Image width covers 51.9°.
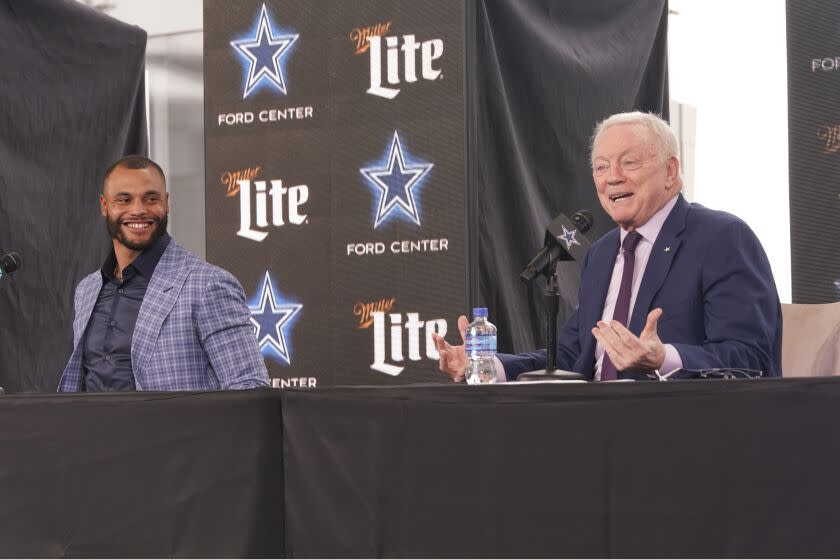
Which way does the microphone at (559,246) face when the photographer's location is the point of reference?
facing to the right of the viewer

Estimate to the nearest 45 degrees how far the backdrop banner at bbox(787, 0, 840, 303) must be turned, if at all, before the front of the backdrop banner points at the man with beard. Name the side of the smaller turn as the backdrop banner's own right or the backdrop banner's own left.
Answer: approximately 45° to the backdrop banner's own right

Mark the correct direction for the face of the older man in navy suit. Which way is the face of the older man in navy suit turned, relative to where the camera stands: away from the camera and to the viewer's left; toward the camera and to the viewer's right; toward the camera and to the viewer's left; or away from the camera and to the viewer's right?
toward the camera and to the viewer's left

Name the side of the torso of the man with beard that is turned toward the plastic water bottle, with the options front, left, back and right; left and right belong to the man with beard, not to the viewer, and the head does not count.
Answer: left

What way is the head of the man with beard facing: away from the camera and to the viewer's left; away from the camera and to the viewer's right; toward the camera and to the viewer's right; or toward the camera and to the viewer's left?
toward the camera and to the viewer's right

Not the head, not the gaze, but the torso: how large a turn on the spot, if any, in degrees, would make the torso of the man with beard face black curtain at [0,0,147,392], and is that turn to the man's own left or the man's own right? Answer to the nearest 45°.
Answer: approximately 135° to the man's own right

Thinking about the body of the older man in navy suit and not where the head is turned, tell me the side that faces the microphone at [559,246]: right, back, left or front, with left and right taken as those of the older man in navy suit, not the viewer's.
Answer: front

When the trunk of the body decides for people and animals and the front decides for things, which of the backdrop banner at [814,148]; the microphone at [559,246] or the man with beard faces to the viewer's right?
the microphone

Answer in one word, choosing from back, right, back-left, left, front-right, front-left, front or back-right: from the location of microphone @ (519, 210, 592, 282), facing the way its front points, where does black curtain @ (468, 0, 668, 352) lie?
left

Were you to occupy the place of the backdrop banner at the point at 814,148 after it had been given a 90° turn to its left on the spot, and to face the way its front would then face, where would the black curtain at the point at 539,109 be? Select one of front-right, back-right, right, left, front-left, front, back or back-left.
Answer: back

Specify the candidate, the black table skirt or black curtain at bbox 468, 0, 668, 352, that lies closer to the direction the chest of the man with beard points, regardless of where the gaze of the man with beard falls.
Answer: the black table skirt

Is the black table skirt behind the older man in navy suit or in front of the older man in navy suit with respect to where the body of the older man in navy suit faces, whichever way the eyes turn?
in front

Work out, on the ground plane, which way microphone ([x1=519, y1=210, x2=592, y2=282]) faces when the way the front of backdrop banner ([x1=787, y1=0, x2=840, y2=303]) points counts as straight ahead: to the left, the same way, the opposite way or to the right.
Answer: to the left

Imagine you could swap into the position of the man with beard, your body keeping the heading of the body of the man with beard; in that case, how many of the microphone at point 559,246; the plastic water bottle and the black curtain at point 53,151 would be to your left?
2

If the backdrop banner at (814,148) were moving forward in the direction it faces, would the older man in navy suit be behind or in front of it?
in front

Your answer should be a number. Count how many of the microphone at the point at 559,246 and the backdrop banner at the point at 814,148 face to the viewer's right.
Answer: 1
